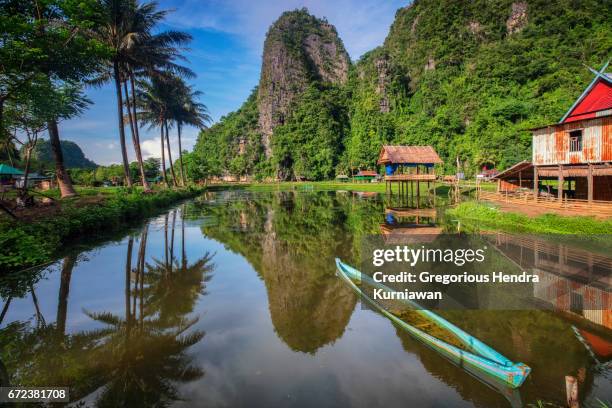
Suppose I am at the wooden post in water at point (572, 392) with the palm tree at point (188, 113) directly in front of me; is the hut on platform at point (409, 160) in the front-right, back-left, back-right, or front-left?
front-right

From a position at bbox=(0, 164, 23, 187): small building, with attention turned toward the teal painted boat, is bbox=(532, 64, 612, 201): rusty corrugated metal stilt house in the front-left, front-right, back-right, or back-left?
front-left
